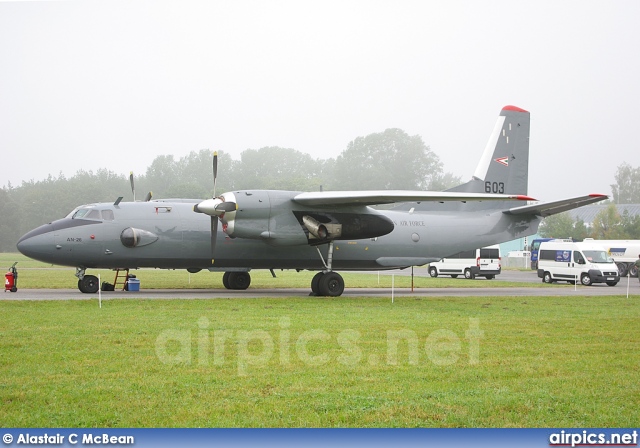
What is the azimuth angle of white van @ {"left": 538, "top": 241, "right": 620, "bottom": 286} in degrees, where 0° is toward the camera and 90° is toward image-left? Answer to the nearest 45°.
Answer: approximately 315°

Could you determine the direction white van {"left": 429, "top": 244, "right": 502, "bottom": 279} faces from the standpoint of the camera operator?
facing away from the viewer and to the left of the viewer

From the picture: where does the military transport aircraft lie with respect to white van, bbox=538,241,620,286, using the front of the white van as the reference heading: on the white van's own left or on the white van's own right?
on the white van's own right

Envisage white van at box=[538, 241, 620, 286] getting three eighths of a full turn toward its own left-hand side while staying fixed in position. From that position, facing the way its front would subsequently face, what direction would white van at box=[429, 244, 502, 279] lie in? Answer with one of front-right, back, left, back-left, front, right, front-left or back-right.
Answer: front-left
